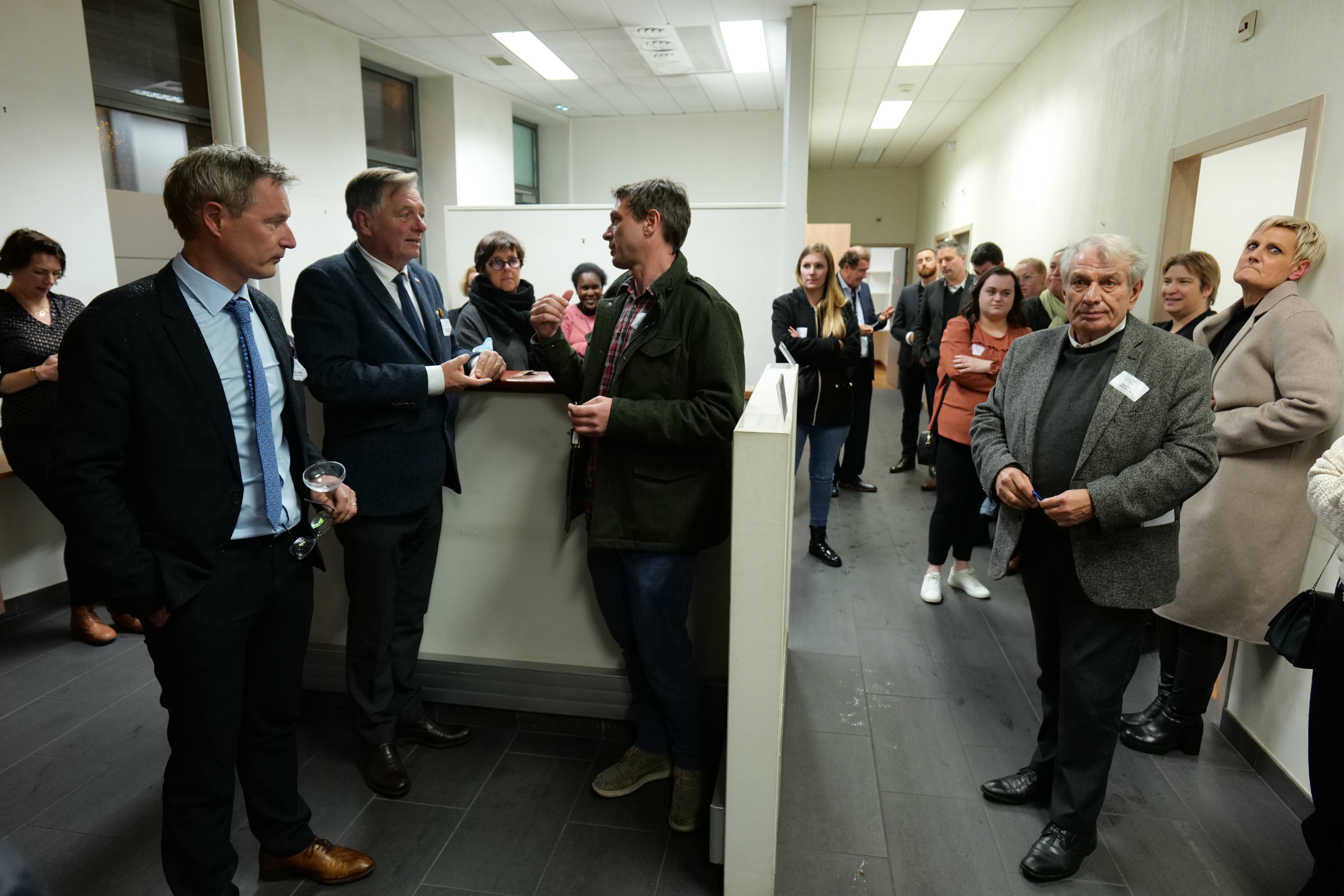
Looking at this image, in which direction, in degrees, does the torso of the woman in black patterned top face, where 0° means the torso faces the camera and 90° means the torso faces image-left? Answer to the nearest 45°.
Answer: approximately 315°

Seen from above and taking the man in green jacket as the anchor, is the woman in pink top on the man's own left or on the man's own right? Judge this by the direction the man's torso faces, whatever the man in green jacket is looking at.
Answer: on the man's own right

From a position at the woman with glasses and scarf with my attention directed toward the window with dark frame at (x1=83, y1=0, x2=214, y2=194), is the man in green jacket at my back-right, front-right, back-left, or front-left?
back-left

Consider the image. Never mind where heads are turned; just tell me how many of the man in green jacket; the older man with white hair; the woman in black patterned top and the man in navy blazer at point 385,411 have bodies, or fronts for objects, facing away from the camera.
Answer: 0

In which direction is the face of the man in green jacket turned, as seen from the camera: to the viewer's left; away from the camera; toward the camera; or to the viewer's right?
to the viewer's left

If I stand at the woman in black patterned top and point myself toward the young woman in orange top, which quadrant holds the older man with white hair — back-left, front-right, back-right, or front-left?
front-right

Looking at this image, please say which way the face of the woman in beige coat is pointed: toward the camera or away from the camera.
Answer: toward the camera

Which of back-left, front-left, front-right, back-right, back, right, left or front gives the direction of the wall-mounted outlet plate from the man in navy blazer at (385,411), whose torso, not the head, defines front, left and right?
front-left

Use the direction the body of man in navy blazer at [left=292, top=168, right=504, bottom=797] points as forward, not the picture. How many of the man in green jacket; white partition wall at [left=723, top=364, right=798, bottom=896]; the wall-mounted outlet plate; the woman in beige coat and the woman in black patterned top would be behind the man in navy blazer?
1

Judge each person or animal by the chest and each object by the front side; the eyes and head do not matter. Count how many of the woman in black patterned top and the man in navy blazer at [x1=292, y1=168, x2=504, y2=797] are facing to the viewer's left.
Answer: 0

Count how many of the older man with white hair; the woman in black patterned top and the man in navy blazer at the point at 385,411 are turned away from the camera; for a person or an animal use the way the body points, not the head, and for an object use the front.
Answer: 0
